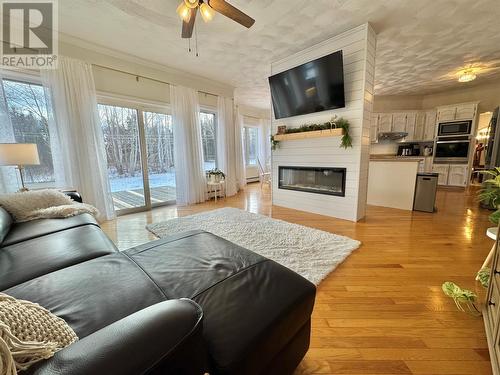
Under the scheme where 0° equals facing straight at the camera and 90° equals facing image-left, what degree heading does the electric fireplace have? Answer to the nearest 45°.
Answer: approximately 45°

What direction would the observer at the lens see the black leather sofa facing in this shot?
facing away from the viewer and to the right of the viewer

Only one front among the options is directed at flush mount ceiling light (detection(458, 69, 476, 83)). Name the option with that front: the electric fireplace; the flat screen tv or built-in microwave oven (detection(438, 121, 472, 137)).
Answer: the built-in microwave oven

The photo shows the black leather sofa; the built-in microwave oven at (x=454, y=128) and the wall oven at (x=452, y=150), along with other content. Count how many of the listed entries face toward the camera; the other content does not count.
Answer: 2

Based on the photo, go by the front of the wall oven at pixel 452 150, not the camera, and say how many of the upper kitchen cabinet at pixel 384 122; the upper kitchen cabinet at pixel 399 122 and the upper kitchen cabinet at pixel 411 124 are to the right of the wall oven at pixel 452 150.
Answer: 3

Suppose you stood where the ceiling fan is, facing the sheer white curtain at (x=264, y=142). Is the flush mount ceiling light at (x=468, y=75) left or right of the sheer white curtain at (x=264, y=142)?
right

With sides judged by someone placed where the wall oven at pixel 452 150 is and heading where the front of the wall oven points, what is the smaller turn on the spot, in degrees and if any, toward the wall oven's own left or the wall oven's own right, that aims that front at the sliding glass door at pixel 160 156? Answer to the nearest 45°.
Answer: approximately 45° to the wall oven's own right

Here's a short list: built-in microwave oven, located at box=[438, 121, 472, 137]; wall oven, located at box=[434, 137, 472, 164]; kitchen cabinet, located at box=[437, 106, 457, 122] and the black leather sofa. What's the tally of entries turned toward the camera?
3

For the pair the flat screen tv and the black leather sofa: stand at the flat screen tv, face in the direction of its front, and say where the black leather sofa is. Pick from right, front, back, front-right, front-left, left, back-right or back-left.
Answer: front-left
